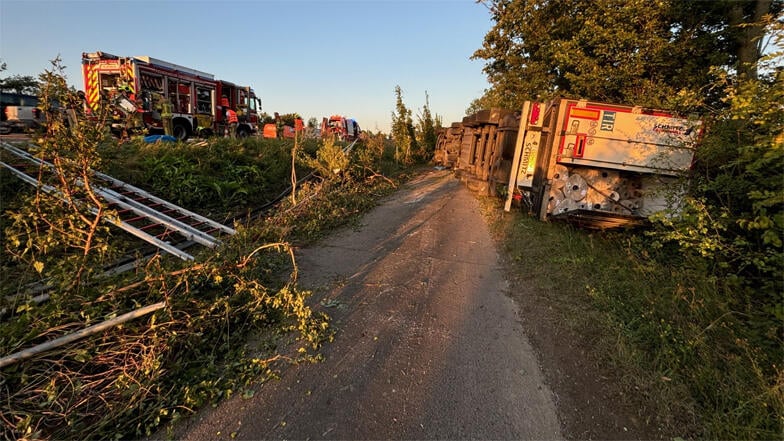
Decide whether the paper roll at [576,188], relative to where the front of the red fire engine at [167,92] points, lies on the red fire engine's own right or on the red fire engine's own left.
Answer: on the red fire engine's own right

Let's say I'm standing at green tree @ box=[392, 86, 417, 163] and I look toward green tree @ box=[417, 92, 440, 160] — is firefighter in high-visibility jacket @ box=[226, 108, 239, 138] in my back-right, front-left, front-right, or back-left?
back-left

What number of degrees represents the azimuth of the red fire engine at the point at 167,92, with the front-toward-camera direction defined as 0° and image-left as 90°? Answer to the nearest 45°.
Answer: approximately 225°

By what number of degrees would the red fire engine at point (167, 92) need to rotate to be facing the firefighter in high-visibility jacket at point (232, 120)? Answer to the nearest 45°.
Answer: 0° — it already faces them

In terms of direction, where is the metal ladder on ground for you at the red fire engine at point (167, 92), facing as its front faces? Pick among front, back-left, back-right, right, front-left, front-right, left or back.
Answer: back-right

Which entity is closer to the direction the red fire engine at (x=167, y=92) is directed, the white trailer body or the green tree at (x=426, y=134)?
the green tree

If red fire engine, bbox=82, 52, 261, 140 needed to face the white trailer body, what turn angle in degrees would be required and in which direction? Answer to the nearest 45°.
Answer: approximately 90° to its right

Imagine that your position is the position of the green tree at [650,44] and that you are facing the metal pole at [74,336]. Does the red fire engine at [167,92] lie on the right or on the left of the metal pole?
right

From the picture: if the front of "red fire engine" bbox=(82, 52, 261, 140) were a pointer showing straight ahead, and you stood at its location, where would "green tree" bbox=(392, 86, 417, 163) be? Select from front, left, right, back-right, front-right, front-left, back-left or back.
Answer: front-right

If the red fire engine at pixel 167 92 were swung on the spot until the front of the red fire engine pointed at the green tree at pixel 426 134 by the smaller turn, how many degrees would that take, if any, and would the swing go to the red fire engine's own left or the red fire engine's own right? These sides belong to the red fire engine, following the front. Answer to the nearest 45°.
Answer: approximately 45° to the red fire engine's own right

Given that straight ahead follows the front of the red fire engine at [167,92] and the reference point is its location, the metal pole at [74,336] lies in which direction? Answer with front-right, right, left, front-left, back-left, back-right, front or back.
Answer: back-right
